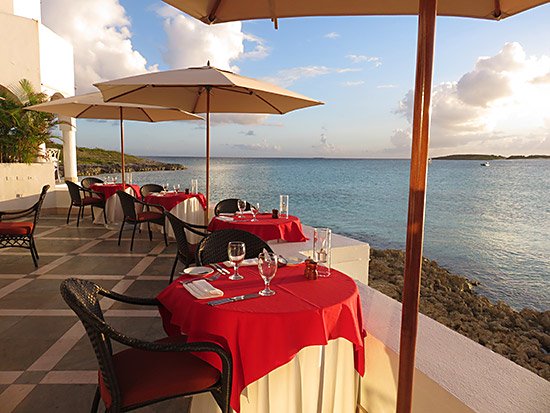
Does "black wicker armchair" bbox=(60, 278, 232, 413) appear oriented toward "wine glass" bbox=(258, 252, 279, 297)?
yes

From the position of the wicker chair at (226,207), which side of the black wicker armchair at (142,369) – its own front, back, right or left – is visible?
left

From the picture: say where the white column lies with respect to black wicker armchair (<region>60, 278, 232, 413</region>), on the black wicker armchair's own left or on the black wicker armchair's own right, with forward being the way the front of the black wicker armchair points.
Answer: on the black wicker armchair's own left

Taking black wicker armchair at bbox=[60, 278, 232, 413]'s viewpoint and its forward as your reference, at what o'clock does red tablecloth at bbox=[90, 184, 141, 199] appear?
The red tablecloth is roughly at 9 o'clock from the black wicker armchair.

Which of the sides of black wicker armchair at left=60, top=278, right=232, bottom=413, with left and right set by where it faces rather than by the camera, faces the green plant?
left

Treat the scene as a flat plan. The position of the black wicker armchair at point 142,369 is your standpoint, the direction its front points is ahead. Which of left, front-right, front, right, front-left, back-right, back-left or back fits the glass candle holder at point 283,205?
front-left

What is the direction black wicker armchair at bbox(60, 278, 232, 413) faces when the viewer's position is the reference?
facing to the right of the viewer

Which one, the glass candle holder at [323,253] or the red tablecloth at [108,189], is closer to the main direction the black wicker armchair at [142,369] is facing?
the glass candle holder

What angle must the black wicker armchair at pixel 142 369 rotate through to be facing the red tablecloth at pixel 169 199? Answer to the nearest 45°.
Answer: approximately 90° to its left

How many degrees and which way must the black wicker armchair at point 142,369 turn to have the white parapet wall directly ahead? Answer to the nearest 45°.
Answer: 0° — it already faces it
